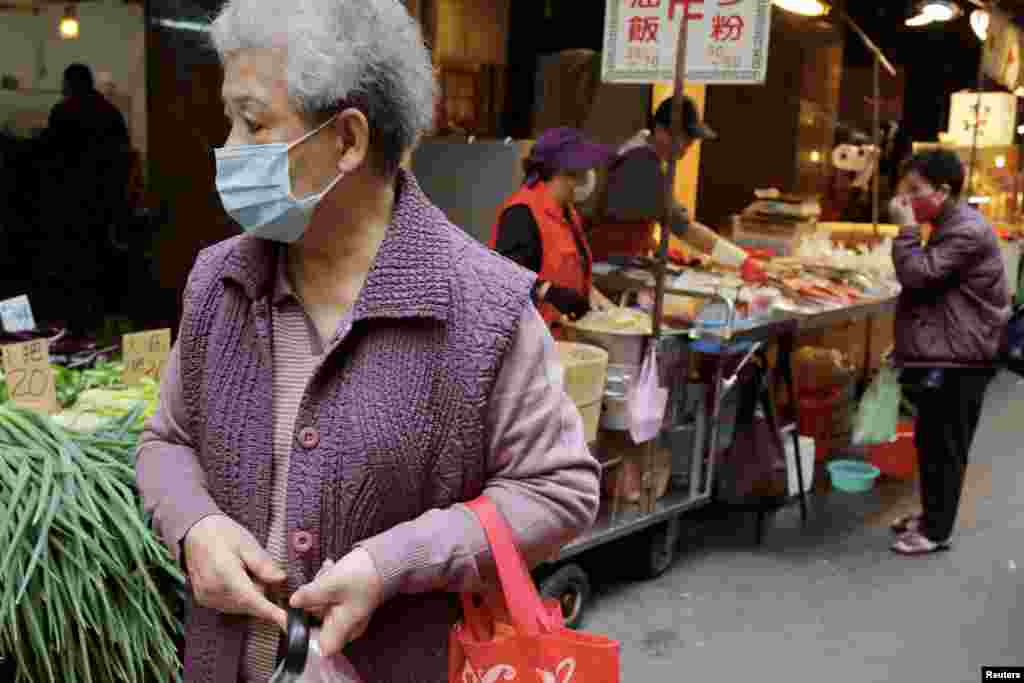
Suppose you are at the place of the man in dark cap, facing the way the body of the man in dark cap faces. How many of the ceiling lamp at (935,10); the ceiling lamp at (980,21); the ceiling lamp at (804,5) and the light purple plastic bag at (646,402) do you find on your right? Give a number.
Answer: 1

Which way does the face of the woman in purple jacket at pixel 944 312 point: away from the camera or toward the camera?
toward the camera

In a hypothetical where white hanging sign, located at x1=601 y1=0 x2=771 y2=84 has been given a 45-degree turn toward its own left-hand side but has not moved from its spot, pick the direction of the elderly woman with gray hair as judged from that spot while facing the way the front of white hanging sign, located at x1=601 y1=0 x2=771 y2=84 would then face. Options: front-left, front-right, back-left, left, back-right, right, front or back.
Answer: front-right

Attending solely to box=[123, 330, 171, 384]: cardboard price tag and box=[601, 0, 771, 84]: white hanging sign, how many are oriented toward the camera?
2

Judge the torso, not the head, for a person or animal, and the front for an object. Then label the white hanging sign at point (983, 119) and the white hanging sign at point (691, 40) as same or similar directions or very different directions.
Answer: same or similar directions

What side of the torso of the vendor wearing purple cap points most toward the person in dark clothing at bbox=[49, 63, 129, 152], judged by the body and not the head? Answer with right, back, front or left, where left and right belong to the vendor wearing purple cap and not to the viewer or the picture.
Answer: back

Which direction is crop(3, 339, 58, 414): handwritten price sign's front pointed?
toward the camera

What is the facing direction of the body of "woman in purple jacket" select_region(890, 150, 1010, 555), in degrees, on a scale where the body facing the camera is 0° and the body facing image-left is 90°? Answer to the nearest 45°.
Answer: approximately 90°

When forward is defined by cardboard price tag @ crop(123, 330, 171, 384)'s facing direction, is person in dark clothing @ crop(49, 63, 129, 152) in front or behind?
behind

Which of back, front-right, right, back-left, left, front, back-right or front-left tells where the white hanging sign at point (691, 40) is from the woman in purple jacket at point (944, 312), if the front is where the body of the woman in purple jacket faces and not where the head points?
front-left

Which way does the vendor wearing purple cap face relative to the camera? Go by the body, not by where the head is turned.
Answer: to the viewer's right

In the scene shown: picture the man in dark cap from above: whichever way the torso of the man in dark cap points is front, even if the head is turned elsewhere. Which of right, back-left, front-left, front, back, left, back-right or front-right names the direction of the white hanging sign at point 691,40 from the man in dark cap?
right

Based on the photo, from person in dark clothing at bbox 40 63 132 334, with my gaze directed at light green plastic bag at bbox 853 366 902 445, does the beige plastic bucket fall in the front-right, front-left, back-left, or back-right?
front-right

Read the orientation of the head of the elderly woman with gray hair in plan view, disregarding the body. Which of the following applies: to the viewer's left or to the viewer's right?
to the viewer's left

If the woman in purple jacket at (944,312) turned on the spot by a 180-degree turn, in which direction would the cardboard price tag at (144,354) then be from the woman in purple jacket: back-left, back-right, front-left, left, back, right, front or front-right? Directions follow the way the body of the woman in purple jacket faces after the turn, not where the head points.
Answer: back-right

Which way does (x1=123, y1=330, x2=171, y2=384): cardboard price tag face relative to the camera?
toward the camera
